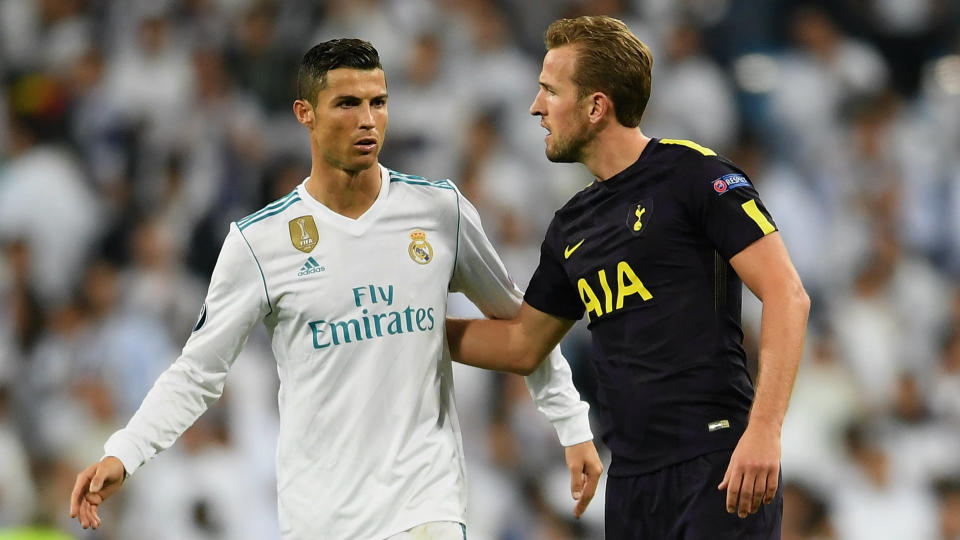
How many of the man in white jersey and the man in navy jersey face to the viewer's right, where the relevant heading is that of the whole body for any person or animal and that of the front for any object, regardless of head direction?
0

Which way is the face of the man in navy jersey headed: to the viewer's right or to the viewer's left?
to the viewer's left

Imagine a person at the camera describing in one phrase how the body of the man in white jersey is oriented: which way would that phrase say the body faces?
toward the camera

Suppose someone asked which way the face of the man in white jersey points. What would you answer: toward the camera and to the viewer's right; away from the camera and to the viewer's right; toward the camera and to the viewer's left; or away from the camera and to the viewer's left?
toward the camera and to the viewer's right

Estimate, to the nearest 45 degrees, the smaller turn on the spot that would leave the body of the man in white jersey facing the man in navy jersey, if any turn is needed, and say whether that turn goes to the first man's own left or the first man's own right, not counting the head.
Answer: approximately 90° to the first man's own left

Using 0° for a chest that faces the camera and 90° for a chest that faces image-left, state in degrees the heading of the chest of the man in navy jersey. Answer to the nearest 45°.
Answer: approximately 45°

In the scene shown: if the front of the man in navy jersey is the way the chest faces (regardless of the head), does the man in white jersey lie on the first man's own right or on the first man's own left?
on the first man's own right
